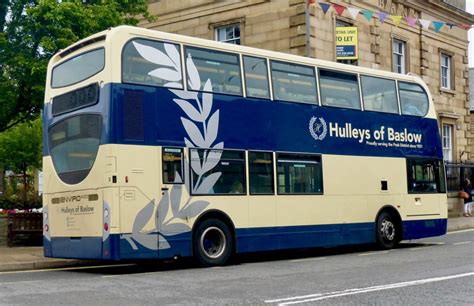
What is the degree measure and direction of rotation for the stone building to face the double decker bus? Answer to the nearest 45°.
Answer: approximately 45° to its right

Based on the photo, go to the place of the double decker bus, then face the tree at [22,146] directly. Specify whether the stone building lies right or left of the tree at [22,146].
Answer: right

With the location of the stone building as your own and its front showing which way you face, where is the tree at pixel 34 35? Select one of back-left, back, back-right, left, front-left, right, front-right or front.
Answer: right

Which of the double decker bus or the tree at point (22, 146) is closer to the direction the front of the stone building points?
the double decker bus

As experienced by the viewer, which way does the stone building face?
facing the viewer and to the right of the viewer

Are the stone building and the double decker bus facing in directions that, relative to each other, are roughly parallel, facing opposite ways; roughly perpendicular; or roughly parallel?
roughly perpendicular
